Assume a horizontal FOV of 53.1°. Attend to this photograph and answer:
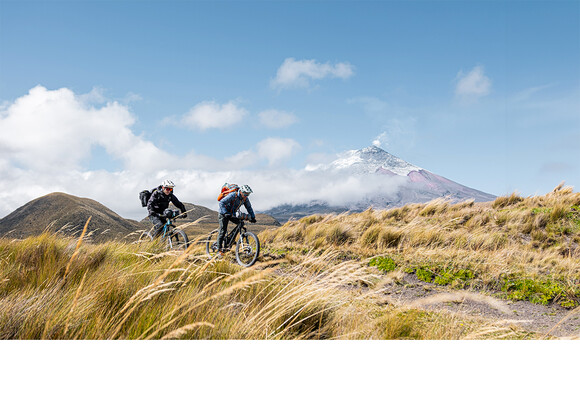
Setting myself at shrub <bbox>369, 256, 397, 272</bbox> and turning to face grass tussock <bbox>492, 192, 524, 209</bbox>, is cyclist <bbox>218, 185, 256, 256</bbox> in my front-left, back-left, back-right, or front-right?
back-left

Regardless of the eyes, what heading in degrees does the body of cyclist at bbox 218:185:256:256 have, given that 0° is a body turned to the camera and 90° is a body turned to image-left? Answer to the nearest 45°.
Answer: approximately 315°

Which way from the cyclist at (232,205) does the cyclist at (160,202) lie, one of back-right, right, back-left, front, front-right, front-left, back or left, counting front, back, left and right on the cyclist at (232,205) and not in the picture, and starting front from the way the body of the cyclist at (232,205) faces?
back-right

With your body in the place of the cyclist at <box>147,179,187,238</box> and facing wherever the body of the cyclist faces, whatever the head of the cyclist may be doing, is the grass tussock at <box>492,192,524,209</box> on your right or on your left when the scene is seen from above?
on your left

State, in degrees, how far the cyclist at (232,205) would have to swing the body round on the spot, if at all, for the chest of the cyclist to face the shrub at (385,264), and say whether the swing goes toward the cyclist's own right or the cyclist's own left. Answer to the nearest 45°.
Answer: approximately 45° to the cyclist's own left
